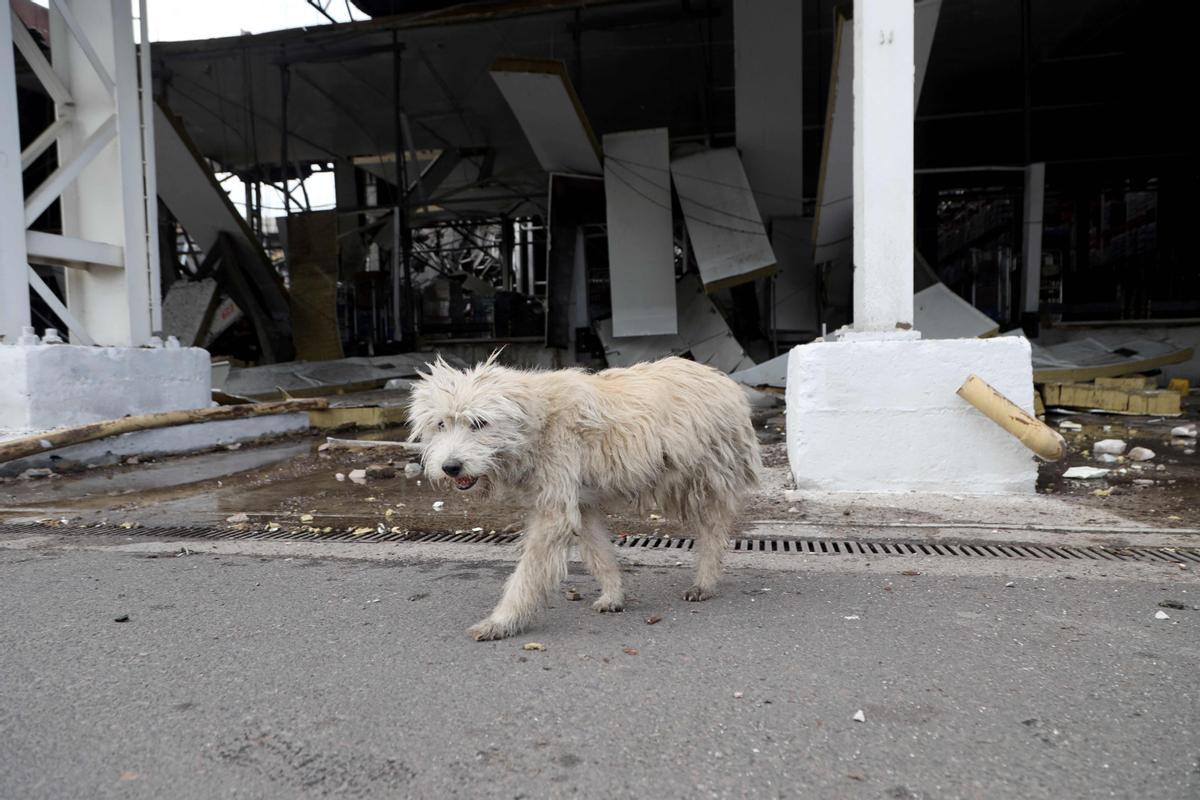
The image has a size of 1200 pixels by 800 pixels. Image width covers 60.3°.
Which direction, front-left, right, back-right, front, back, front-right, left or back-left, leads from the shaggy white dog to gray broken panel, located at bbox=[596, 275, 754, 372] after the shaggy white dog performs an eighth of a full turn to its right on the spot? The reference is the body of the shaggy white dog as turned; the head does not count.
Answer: right

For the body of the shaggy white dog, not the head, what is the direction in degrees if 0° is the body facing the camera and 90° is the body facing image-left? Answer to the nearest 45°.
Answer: approximately 45°

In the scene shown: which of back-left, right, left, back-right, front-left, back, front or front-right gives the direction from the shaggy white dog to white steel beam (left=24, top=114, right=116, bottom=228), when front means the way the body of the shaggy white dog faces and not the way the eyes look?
right

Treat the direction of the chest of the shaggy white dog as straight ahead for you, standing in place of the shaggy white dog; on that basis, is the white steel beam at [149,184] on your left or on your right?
on your right

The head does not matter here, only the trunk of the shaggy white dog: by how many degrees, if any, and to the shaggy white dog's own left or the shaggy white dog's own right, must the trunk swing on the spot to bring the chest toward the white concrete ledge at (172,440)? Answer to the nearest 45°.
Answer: approximately 90° to the shaggy white dog's own right

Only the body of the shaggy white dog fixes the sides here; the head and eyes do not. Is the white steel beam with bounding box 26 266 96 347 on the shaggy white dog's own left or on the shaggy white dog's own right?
on the shaggy white dog's own right

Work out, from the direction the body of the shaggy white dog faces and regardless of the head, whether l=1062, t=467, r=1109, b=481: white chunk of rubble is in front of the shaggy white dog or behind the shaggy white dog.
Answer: behind

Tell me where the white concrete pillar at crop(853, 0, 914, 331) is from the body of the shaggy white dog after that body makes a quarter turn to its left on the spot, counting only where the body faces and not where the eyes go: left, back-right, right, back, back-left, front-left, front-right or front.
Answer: left

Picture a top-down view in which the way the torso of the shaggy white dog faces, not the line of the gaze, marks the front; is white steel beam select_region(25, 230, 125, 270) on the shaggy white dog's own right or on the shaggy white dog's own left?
on the shaggy white dog's own right

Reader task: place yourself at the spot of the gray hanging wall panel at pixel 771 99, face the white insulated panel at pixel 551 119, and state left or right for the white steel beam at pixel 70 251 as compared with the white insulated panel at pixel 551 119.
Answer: left

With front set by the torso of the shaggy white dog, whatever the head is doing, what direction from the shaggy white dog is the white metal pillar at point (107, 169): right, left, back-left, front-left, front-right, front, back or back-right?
right

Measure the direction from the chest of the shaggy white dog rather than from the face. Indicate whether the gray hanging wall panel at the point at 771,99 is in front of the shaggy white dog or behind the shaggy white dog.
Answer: behind

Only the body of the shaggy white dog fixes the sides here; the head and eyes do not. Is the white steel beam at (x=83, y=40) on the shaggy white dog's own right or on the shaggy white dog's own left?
on the shaggy white dog's own right
